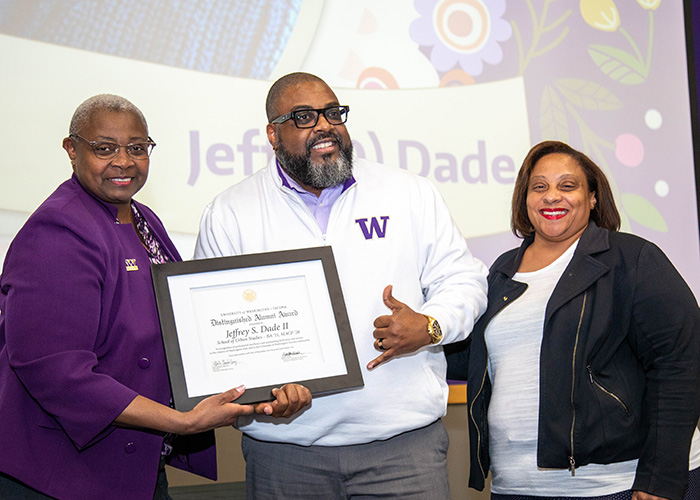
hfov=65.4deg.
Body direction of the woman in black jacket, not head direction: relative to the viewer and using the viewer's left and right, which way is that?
facing the viewer and to the left of the viewer

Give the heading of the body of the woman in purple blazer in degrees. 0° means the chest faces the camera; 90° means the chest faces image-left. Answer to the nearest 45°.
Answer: approximately 315°

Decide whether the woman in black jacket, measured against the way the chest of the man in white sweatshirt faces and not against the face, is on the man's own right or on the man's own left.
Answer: on the man's own left

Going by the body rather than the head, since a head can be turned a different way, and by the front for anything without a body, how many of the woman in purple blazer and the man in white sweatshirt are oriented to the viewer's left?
0

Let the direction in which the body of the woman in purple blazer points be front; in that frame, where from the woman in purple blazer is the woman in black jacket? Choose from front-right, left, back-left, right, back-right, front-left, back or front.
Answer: front-left

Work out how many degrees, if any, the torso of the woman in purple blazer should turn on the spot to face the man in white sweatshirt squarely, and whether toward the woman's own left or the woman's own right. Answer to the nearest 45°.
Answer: approximately 45° to the woman's own left

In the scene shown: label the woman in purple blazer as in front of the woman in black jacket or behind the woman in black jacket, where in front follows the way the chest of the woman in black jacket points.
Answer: in front

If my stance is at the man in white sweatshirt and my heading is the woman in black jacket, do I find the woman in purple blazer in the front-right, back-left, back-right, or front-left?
back-right

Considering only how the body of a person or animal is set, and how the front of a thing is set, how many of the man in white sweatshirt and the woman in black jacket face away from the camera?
0

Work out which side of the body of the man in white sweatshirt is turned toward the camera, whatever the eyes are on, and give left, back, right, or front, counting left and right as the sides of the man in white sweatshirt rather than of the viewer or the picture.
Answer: front
